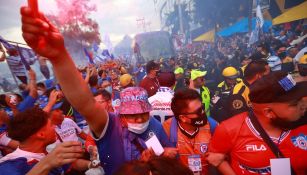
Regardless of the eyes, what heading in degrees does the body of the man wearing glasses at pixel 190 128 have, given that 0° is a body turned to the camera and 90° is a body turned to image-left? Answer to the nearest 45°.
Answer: approximately 315°

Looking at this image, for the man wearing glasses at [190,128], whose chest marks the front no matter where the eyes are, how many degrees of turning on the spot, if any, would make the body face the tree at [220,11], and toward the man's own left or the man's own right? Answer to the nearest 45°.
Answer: approximately 135° to the man's own left

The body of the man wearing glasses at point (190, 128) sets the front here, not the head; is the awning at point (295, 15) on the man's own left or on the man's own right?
on the man's own left

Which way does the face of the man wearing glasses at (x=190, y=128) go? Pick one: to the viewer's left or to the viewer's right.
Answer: to the viewer's right
